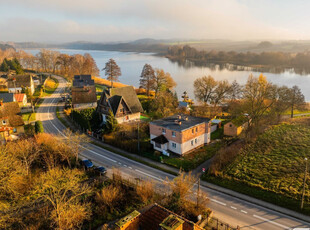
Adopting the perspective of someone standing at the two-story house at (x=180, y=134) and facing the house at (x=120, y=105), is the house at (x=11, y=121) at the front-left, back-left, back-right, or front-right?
front-left

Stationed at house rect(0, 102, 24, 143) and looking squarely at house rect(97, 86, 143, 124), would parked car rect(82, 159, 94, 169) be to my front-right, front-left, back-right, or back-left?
front-right

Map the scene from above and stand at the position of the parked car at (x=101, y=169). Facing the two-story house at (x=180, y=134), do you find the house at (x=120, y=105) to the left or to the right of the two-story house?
left

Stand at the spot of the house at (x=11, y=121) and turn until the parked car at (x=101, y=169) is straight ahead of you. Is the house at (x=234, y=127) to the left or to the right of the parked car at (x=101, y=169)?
left

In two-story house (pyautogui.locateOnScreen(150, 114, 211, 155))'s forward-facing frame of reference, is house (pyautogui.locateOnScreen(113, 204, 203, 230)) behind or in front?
in front

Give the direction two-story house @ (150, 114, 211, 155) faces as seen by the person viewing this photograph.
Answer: facing the viewer and to the left of the viewer

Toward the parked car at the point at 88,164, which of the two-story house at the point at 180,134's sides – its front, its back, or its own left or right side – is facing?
front

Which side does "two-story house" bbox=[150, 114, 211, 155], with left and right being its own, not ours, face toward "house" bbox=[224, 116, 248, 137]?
back

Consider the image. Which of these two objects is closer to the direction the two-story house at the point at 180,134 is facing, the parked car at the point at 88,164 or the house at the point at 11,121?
the parked car

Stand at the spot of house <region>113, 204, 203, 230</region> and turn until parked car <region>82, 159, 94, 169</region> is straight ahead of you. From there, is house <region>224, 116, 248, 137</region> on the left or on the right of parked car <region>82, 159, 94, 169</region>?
right

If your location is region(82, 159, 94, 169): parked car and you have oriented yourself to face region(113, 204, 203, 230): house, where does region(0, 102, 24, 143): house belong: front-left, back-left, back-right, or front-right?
back-right

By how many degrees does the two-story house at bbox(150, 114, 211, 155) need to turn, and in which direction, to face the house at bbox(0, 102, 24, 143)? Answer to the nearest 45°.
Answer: approximately 45° to its right

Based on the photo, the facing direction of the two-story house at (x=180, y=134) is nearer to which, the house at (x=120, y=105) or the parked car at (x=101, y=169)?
the parked car

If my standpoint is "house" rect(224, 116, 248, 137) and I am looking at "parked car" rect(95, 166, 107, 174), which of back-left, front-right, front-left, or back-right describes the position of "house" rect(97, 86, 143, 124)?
front-right

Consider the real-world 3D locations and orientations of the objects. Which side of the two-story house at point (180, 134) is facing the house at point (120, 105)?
right

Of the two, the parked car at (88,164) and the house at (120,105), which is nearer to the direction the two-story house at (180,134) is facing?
the parked car
